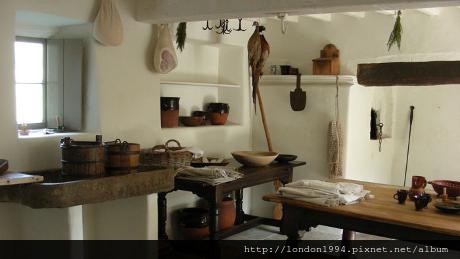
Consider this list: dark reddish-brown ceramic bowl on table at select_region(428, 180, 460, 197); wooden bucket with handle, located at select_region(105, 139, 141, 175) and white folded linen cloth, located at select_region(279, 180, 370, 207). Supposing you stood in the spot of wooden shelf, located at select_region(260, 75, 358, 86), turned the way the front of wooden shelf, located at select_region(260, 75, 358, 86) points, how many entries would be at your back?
0

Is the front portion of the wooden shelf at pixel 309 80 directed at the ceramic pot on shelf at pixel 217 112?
no

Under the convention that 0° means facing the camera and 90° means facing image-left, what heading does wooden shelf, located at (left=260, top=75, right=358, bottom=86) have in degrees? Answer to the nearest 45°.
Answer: approximately 0°

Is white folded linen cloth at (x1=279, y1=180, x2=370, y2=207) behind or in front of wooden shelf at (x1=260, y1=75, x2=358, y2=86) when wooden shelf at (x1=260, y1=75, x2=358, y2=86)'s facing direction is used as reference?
in front

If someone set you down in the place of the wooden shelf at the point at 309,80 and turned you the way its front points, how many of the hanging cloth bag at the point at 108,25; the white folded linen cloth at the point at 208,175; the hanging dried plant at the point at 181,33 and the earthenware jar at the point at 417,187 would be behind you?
0

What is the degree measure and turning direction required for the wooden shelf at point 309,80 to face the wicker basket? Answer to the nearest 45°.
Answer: approximately 45° to its right

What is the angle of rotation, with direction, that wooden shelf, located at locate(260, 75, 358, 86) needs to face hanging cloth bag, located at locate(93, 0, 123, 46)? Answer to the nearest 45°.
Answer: approximately 45° to its right

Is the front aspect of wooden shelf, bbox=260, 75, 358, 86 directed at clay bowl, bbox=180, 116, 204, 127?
no

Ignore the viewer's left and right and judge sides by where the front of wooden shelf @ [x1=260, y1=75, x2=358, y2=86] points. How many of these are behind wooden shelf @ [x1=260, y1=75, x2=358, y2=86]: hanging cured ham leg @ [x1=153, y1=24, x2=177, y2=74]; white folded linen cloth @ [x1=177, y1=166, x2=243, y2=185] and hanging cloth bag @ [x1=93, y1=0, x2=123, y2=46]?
0

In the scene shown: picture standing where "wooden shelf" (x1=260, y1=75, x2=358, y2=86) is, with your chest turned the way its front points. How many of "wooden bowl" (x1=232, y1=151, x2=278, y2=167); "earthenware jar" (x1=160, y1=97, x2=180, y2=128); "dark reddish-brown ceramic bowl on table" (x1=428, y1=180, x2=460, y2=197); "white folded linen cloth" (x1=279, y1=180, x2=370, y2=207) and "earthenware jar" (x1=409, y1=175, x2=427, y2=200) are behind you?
0

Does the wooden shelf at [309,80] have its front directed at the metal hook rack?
no

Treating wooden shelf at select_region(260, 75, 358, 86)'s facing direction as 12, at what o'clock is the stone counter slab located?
The stone counter slab is roughly at 1 o'clock from the wooden shelf.

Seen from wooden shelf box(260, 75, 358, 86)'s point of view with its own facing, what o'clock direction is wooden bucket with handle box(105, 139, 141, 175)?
The wooden bucket with handle is roughly at 1 o'clock from the wooden shelf.

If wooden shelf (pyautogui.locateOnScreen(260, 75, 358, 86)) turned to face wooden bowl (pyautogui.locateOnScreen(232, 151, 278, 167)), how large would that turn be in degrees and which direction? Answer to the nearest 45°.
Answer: approximately 45° to its right

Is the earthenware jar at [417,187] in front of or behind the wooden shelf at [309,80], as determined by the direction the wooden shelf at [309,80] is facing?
in front

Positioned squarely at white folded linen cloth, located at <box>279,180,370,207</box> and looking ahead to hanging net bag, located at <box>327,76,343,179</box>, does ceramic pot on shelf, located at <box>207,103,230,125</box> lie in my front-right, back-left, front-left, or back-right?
front-left
